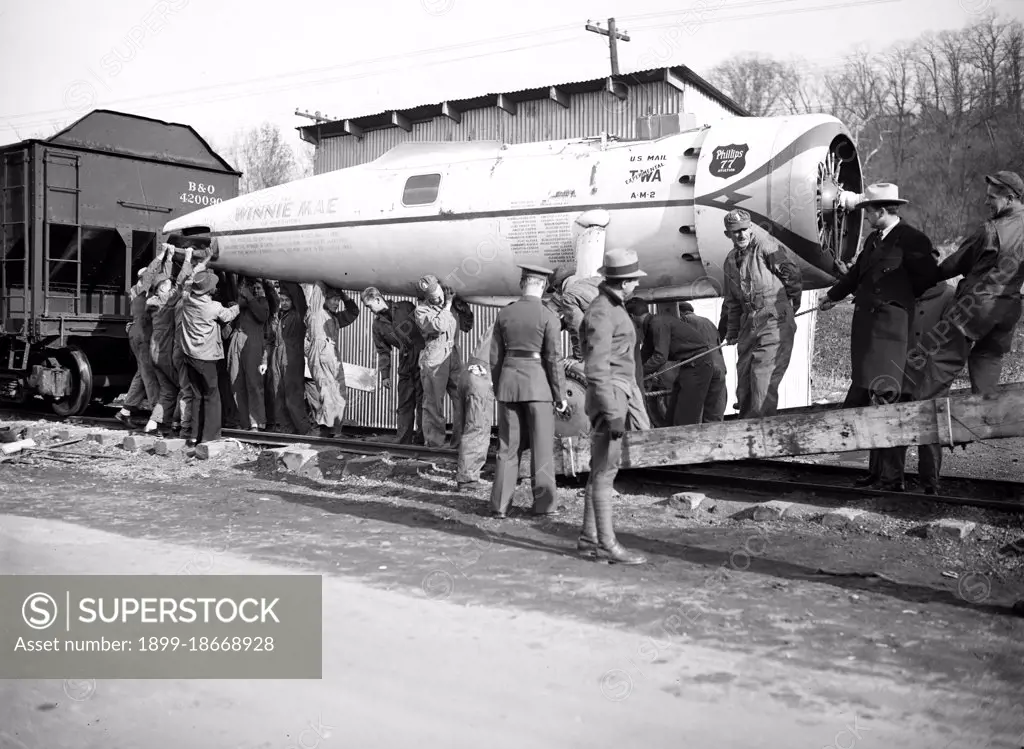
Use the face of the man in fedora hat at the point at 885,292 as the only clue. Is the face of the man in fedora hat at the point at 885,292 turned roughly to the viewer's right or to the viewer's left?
to the viewer's left

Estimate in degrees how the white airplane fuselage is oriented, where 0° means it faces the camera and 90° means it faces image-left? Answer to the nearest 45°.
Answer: approximately 315°

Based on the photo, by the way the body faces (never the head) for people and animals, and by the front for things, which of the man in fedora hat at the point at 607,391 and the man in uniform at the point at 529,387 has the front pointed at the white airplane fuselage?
the man in uniform

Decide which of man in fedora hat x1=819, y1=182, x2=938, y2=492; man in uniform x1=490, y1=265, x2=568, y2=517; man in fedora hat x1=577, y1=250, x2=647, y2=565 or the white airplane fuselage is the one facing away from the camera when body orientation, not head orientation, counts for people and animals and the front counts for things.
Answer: the man in uniform

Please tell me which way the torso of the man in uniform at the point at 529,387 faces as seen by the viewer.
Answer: away from the camera
